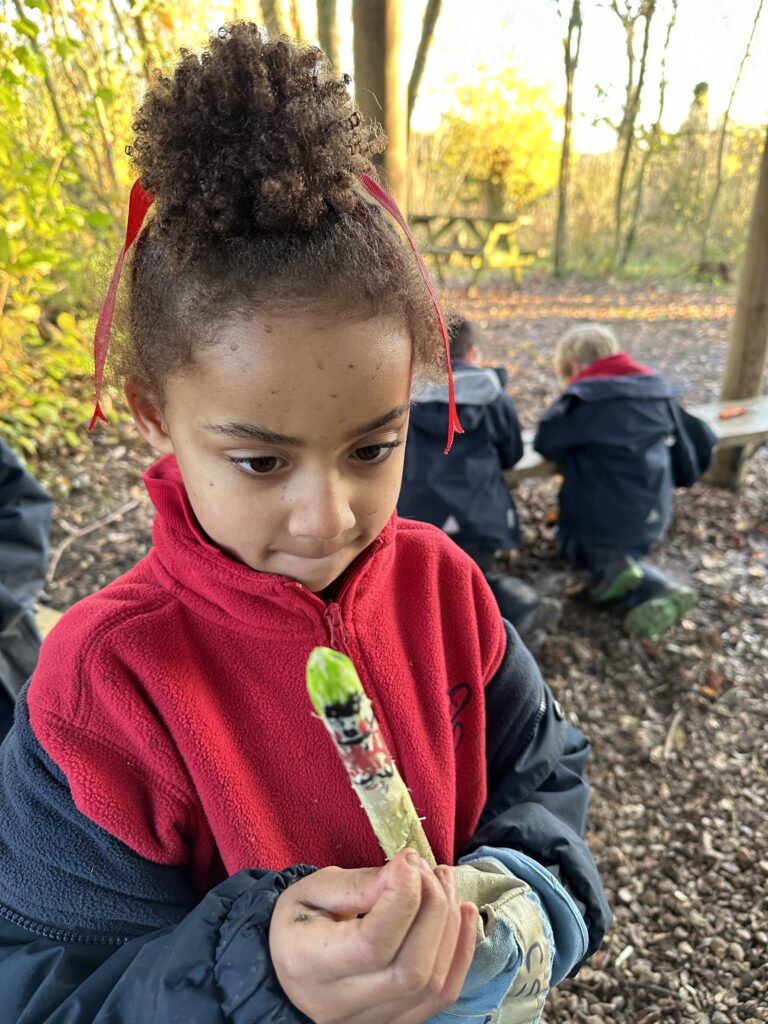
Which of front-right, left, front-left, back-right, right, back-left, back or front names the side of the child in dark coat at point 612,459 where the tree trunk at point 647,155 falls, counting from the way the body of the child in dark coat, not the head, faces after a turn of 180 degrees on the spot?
back-left

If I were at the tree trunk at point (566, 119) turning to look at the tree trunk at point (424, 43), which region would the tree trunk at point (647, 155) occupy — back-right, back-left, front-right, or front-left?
back-left

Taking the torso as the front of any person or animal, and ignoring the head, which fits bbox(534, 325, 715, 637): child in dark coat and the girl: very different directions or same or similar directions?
very different directions

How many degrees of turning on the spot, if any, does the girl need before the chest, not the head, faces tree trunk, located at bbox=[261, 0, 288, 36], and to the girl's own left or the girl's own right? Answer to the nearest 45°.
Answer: approximately 135° to the girl's own left

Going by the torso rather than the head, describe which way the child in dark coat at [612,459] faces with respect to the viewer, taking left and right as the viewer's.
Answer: facing away from the viewer and to the left of the viewer

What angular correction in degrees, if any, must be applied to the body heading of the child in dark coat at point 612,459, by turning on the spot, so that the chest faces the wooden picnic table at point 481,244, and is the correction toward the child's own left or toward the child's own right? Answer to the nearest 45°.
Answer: approximately 45° to the child's own right

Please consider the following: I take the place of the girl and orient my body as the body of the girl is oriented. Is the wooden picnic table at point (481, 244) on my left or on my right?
on my left

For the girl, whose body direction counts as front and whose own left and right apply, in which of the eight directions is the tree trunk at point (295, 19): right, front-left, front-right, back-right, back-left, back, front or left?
back-left

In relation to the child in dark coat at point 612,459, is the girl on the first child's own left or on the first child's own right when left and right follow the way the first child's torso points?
on the first child's own left

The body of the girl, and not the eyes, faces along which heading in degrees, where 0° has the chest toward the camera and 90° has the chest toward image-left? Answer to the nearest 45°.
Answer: approximately 315°
